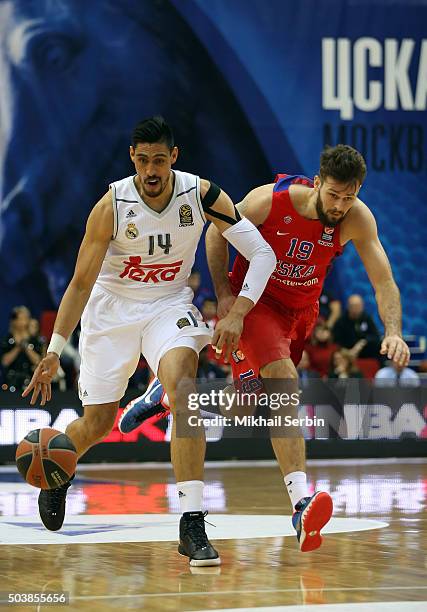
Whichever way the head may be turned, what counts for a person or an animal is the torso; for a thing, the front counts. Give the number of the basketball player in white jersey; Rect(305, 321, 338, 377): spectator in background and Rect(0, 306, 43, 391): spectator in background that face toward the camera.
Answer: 3

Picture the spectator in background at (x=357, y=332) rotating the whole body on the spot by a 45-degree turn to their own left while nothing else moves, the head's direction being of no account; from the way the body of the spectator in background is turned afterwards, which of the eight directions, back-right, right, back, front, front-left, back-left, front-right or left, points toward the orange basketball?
front-right

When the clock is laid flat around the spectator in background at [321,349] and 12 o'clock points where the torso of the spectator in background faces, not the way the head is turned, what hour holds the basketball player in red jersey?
The basketball player in red jersey is roughly at 12 o'clock from the spectator in background.

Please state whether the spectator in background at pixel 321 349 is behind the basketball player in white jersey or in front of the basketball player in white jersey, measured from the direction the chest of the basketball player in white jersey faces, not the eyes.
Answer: behind

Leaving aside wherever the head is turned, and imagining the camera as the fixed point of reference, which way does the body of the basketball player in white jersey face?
toward the camera

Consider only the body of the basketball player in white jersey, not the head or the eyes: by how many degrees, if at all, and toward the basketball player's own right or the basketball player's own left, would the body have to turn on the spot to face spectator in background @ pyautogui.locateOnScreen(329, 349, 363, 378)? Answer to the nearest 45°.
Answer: approximately 180°

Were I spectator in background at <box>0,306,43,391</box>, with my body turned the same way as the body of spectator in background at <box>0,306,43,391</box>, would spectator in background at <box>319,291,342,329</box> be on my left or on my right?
on my left

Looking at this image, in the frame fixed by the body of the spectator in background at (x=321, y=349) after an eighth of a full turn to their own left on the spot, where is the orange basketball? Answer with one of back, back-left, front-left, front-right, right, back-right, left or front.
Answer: front-right

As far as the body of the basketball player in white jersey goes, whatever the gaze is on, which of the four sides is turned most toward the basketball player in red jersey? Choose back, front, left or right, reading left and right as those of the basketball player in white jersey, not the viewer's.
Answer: left

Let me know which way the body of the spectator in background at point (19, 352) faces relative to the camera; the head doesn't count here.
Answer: toward the camera

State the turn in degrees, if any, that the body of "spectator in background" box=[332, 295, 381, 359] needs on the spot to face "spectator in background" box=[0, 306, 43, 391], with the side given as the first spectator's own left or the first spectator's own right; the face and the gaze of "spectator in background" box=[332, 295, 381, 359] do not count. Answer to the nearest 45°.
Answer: approximately 45° to the first spectator's own right

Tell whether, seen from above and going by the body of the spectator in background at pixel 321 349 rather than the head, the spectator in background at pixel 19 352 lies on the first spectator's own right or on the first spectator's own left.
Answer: on the first spectator's own right

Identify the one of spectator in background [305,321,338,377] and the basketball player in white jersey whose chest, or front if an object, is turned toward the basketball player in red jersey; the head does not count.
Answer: the spectator in background

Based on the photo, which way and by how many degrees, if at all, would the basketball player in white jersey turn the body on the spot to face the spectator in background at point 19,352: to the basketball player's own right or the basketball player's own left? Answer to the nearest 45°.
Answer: approximately 180°
